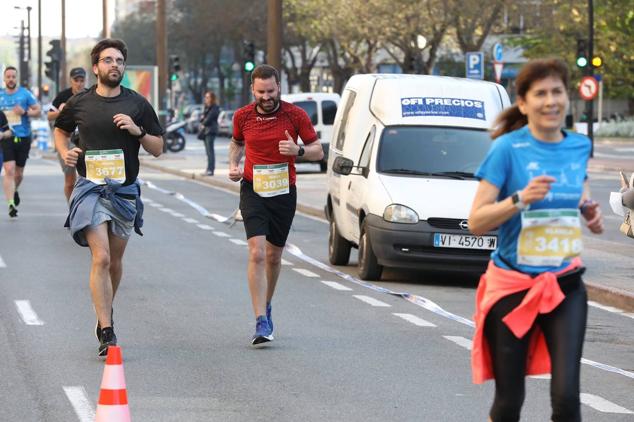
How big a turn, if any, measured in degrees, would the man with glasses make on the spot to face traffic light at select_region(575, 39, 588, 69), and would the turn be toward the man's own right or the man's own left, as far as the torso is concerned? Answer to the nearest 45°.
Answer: approximately 180°

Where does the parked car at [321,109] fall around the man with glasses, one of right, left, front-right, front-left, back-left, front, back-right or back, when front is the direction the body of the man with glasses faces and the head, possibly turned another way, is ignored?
back

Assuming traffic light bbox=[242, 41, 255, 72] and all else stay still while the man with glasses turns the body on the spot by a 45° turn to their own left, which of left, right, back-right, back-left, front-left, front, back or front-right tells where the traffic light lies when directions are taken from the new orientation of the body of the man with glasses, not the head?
back-left

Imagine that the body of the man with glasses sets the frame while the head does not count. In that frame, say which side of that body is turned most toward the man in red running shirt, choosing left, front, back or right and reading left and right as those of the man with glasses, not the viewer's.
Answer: left

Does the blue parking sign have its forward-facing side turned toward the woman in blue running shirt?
yes

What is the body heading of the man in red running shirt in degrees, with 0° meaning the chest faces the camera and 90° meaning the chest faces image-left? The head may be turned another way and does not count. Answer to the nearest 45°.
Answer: approximately 0°

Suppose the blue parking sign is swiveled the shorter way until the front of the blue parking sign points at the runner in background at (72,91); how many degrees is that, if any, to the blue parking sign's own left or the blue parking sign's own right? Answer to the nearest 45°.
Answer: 0° — it already faces them

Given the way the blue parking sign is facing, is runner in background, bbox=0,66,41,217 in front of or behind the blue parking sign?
in front
